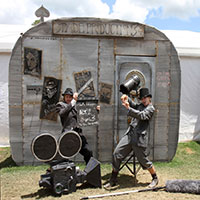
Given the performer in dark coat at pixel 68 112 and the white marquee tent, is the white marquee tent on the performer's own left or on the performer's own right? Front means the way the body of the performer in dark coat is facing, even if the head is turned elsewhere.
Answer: on the performer's own left

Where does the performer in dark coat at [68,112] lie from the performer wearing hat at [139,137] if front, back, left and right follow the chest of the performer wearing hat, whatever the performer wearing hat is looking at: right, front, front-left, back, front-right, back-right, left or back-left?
front-right

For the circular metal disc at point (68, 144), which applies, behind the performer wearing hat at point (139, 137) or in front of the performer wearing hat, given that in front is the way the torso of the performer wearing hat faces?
in front

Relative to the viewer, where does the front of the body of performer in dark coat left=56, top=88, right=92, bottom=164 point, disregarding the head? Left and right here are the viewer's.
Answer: facing the viewer and to the right of the viewer

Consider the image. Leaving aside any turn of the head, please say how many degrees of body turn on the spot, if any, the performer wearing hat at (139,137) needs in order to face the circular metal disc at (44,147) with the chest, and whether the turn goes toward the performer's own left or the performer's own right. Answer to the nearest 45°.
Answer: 0° — they already face it

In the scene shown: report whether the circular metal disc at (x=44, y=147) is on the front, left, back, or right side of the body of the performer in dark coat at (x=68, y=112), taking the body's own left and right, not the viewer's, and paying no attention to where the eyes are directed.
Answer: right

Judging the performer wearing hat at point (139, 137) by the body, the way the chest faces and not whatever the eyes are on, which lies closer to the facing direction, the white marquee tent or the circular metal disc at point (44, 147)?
the circular metal disc

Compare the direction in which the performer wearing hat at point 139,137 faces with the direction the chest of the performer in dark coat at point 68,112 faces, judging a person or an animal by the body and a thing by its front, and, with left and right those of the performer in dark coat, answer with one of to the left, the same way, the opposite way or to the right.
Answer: to the right

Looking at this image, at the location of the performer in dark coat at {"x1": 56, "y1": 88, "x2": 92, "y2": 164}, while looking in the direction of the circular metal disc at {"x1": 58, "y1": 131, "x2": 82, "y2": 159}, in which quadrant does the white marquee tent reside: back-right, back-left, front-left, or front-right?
back-left

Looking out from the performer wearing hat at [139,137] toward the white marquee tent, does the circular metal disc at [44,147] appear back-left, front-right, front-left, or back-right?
back-left

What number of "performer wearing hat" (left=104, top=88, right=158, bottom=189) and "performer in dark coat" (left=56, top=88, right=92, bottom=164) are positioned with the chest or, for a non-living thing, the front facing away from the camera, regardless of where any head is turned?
0

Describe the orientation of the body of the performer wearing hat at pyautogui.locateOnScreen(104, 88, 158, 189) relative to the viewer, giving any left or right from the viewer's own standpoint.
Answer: facing the viewer and to the left of the viewer
